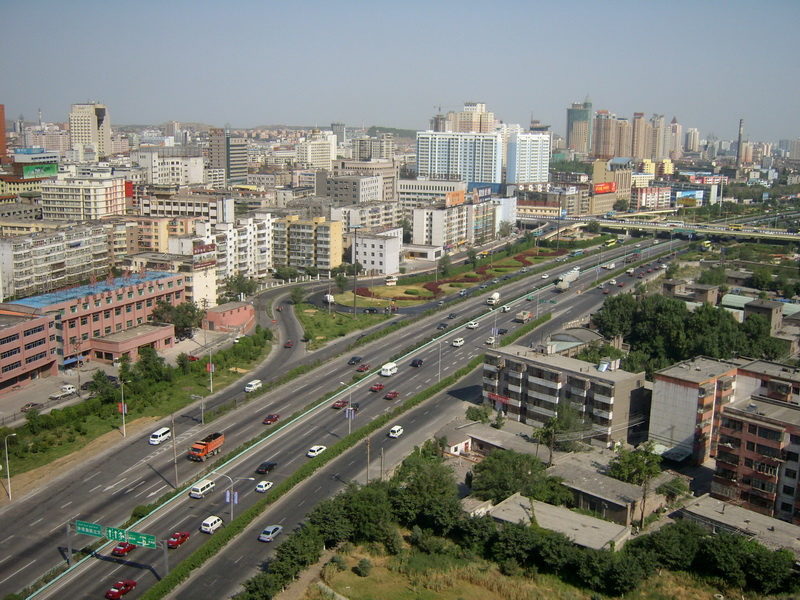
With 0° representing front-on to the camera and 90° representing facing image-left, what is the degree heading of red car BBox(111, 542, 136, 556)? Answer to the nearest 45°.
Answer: approximately 225°

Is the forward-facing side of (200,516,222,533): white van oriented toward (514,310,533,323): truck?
yes

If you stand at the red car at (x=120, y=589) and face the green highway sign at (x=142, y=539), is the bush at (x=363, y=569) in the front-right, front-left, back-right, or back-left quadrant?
front-right

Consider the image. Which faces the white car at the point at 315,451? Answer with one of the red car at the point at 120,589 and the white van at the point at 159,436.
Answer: the red car

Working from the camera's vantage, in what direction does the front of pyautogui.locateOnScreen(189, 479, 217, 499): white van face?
facing away from the viewer and to the right of the viewer

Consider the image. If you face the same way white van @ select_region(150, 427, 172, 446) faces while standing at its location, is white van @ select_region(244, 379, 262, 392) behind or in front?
behind

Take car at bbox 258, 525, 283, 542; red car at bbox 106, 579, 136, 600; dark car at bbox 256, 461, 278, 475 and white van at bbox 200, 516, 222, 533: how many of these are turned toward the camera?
0

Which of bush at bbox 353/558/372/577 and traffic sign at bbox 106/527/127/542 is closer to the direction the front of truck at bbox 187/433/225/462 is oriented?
the traffic sign

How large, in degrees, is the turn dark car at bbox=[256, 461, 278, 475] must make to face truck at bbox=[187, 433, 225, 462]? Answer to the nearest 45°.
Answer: approximately 90° to its left

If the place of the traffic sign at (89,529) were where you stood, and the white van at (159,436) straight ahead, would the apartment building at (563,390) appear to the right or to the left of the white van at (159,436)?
right

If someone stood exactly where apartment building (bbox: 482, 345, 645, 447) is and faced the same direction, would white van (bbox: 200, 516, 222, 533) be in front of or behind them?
in front

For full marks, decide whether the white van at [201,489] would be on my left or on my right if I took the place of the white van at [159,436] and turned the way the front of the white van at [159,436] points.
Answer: on my left

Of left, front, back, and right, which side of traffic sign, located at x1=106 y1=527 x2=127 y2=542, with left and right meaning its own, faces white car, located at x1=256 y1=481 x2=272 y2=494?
back

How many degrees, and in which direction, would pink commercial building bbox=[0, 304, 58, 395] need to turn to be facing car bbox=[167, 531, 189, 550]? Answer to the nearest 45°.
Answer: approximately 45° to its right

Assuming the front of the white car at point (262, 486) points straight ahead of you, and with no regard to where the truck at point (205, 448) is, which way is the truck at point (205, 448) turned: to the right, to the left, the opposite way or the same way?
the opposite way

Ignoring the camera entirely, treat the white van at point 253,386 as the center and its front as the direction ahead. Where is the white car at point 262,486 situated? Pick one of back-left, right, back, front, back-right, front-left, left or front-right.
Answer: front-left

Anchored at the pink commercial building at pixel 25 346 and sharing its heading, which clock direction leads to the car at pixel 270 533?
The car is roughly at 1 o'clock from the pink commercial building.

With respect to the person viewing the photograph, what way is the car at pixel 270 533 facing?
facing away from the viewer and to the right of the viewer
